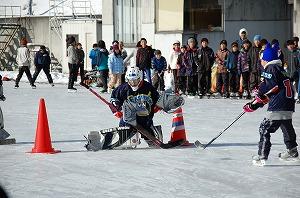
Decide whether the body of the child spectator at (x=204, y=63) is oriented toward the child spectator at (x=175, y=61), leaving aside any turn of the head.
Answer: no

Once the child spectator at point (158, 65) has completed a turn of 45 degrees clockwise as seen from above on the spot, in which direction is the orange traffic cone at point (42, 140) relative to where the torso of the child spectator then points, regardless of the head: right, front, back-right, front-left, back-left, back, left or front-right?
front-left

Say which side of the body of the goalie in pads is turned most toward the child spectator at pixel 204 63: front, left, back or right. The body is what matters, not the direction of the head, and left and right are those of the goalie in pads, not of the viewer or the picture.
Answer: back

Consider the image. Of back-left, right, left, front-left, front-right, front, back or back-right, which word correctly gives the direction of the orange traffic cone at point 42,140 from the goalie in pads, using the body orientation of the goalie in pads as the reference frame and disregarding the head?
right

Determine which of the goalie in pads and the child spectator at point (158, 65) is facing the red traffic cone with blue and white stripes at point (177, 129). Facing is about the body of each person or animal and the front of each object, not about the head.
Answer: the child spectator

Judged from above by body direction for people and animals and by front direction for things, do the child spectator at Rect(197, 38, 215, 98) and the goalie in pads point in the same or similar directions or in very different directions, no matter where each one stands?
same or similar directions

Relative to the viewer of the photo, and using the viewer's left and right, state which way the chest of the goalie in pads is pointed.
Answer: facing the viewer

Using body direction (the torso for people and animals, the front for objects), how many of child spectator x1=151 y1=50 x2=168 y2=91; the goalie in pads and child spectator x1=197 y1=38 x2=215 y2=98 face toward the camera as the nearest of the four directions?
3

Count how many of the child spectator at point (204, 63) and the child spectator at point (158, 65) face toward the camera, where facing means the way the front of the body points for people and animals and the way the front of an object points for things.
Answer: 2

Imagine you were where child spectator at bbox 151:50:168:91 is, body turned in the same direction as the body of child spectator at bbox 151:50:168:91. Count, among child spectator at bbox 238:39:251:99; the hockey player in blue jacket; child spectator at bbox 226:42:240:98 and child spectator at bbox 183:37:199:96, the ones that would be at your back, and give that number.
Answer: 0

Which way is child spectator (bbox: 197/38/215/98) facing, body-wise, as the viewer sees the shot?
toward the camera

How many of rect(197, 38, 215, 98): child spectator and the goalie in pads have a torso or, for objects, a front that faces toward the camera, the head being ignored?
2

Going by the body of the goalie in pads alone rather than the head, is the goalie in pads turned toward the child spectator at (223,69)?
no

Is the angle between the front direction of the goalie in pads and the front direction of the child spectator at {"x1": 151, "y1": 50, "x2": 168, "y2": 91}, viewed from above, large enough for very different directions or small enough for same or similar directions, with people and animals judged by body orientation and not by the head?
same or similar directions

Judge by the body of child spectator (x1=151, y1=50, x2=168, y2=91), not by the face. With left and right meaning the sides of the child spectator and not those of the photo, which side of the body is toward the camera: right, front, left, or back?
front

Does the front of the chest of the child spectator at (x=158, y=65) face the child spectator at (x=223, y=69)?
no

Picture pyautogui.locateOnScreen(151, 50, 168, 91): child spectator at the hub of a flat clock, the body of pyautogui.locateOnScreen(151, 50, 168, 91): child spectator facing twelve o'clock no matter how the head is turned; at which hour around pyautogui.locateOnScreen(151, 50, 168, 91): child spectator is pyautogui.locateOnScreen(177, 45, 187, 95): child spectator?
pyautogui.locateOnScreen(177, 45, 187, 95): child spectator is roughly at 10 o'clock from pyautogui.locateOnScreen(151, 50, 168, 91): child spectator.

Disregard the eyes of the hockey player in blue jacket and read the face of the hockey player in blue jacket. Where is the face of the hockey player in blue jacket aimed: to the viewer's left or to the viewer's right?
to the viewer's left
